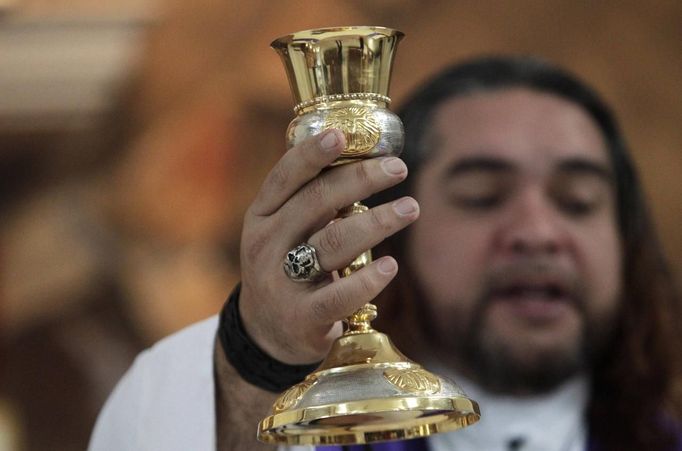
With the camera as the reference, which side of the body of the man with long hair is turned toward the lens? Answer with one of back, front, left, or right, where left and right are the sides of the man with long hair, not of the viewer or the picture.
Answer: front
